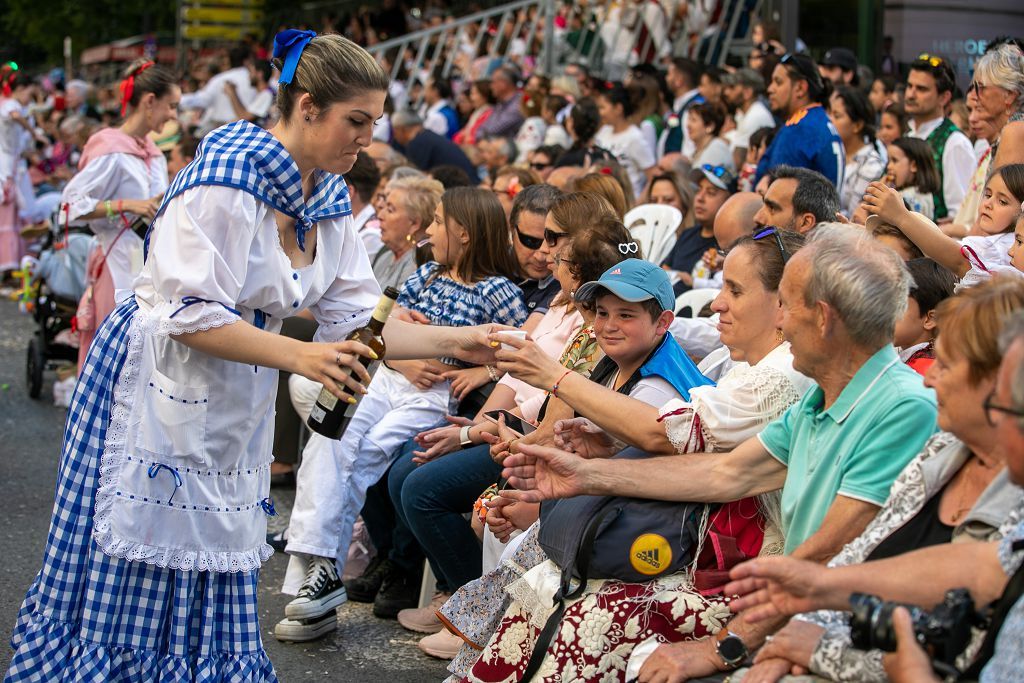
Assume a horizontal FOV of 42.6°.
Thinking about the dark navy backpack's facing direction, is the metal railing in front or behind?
behind

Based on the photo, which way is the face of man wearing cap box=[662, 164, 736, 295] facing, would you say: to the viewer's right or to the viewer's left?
to the viewer's left

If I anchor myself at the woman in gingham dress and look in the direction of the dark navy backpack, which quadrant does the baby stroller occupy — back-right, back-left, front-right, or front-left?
back-left

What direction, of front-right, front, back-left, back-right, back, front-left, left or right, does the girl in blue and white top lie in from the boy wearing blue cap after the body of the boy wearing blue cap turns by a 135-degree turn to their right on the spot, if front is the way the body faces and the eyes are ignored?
front-left

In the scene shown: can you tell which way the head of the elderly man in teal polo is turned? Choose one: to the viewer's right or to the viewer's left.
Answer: to the viewer's left

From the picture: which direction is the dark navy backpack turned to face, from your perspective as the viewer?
facing the viewer

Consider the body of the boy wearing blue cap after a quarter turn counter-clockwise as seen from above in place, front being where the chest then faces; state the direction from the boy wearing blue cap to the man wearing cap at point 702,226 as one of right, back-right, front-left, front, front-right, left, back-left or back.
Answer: back-left
